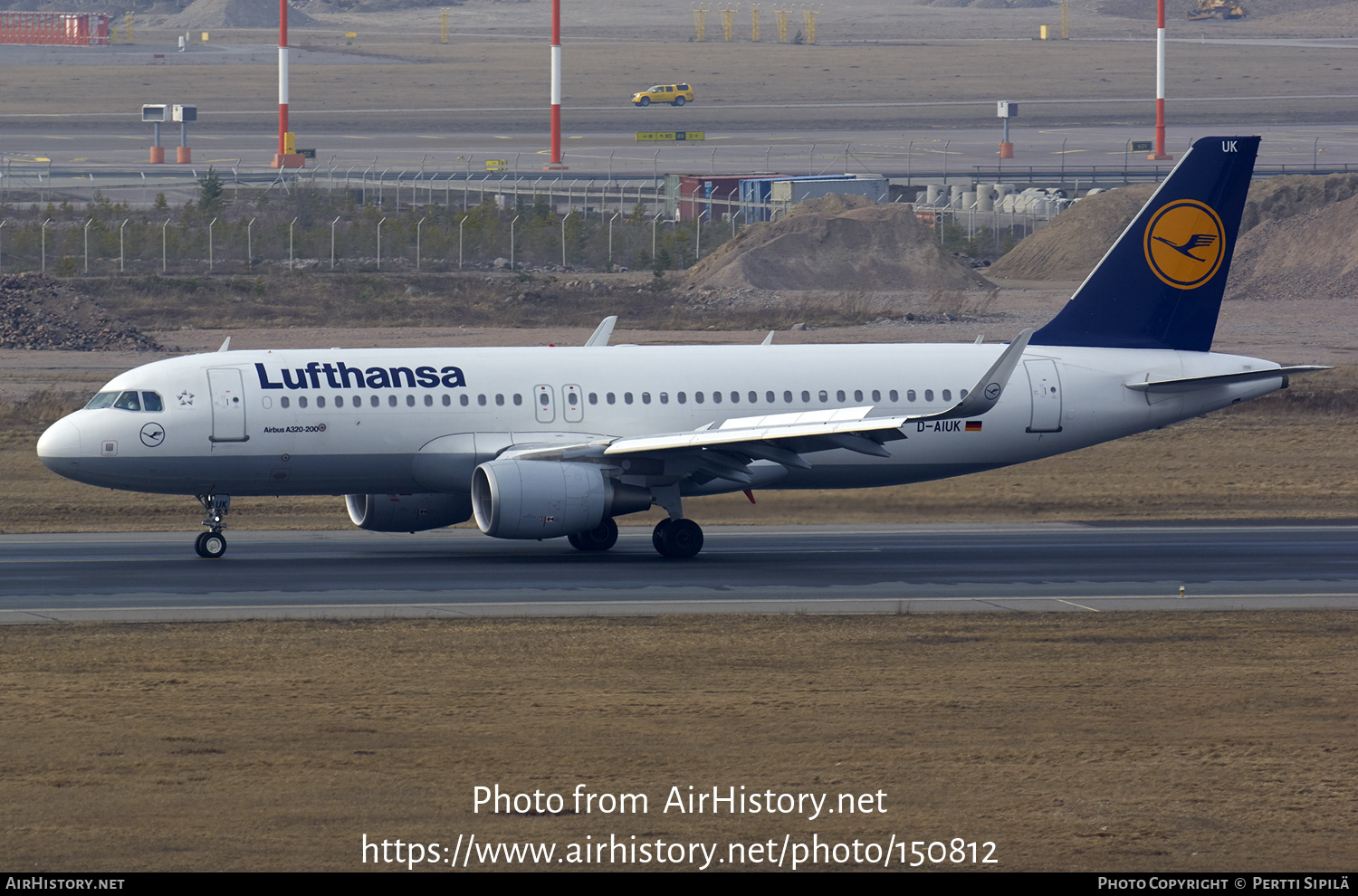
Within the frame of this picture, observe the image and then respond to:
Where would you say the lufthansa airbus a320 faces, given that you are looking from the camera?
facing to the left of the viewer
